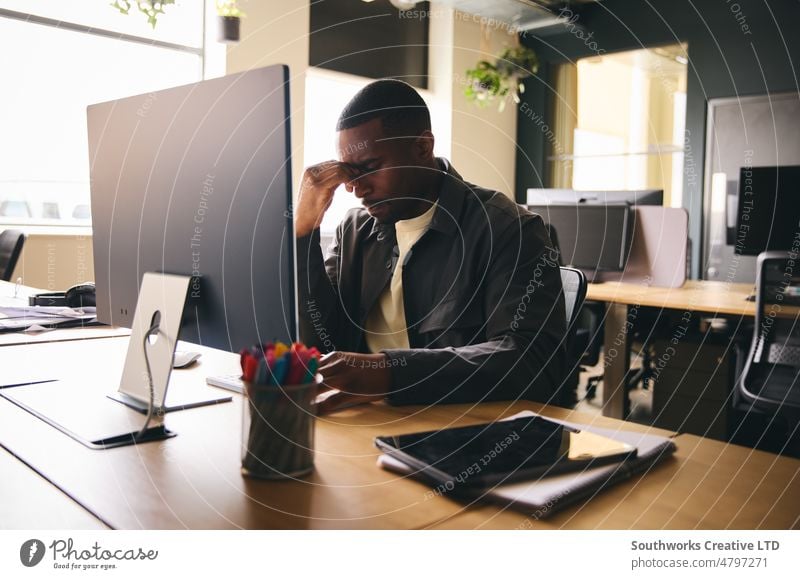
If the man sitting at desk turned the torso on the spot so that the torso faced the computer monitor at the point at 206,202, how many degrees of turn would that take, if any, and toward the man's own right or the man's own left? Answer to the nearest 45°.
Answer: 0° — they already face it

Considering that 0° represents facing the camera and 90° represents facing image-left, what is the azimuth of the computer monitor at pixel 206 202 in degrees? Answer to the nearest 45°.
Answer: approximately 225°

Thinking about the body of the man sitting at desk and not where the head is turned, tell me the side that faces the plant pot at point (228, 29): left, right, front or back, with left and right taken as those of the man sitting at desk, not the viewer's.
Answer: right

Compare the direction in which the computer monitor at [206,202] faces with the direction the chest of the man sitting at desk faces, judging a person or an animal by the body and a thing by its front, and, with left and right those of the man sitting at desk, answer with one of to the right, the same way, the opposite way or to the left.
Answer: the opposite way

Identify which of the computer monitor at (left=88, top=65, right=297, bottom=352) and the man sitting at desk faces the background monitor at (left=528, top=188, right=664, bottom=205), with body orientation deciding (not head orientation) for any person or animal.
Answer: the computer monitor

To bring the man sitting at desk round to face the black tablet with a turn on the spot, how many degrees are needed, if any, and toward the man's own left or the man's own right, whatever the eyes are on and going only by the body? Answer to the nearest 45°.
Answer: approximately 45° to the man's own left

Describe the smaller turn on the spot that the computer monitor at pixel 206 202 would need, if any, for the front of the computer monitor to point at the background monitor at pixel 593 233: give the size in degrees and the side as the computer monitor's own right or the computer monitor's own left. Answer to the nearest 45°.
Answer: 0° — it already faces it

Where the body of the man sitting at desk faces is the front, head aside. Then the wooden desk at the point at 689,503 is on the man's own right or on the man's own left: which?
on the man's own left

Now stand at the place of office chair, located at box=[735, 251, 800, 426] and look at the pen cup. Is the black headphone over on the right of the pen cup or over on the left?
right

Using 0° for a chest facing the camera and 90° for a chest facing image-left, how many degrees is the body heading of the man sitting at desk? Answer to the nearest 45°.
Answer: approximately 45°

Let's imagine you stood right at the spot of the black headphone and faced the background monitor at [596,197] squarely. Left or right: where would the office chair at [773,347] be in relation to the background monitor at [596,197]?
right

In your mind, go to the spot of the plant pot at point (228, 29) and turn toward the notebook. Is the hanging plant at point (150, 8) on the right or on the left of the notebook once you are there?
right

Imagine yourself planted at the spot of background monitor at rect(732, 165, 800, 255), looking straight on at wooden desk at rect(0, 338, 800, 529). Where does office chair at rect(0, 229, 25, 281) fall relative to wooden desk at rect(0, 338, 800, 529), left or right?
right
